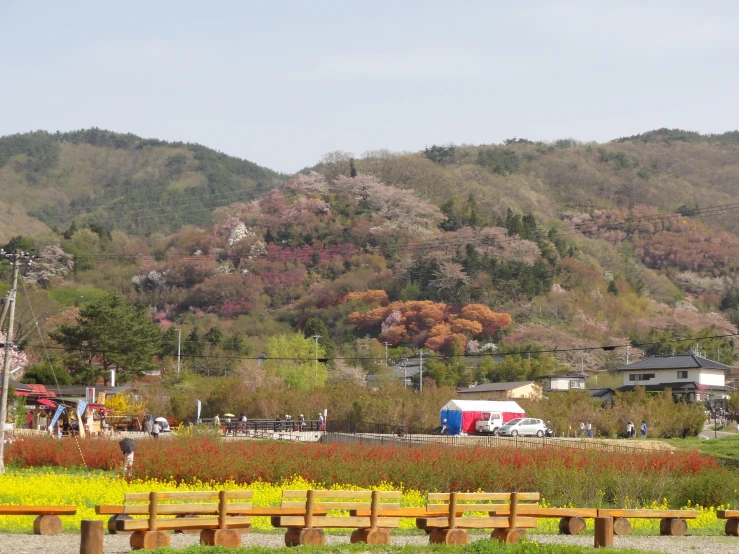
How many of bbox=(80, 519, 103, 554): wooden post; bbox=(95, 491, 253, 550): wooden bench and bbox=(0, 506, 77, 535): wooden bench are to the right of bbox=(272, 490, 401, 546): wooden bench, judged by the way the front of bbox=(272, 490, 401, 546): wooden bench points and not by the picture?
0

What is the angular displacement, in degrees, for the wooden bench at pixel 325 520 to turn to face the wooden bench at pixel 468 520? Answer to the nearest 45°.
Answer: approximately 90° to its right

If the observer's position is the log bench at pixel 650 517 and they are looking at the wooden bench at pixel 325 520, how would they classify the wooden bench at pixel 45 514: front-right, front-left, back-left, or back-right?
front-right

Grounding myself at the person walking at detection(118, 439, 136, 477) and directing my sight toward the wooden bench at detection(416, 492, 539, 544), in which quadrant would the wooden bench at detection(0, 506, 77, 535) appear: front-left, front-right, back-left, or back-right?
front-right

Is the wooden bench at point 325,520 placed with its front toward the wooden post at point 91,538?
no

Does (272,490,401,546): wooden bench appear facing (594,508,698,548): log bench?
no

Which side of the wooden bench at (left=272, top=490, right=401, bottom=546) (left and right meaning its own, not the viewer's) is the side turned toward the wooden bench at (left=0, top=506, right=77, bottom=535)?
left

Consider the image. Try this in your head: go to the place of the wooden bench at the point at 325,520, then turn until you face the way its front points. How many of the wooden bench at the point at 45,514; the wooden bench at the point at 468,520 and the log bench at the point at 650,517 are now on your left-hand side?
1

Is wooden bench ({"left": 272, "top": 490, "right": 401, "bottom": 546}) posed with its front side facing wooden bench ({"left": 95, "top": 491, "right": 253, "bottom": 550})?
no

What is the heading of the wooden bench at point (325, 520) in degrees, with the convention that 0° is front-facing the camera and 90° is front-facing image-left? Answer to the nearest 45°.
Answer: approximately 180°
